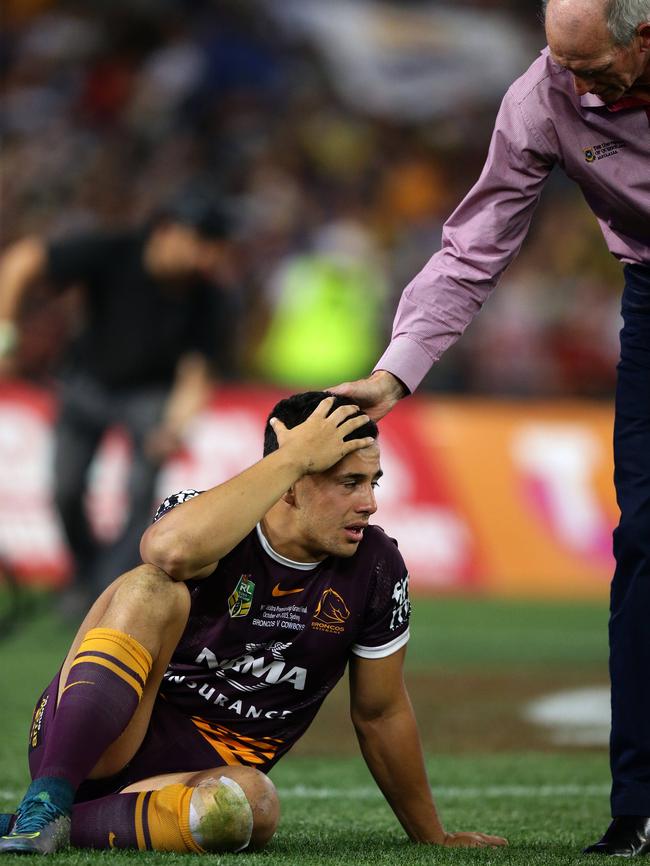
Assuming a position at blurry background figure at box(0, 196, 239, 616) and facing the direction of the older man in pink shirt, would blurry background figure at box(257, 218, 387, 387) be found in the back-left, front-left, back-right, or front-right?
back-left

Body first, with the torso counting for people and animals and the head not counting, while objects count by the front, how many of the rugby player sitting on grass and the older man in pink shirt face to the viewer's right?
0

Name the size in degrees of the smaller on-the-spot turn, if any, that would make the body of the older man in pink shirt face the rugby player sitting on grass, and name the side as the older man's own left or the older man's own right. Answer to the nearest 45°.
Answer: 0° — they already face them

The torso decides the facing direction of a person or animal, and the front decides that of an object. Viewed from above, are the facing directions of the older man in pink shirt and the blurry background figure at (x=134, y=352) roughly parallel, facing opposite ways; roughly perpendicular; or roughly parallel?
roughly perpendicular

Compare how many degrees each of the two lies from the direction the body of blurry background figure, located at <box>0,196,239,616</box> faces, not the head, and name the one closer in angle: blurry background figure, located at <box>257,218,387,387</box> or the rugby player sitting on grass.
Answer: the rugby player sitting on grass

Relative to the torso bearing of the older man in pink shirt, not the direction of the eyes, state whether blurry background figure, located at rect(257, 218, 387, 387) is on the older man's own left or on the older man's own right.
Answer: on the older man's own right

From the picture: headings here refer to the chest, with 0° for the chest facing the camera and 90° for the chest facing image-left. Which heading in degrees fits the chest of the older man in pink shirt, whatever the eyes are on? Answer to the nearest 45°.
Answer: approximately 45°

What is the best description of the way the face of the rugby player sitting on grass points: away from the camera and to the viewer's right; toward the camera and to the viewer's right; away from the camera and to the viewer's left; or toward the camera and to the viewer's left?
toward the camera and to the viewer's right

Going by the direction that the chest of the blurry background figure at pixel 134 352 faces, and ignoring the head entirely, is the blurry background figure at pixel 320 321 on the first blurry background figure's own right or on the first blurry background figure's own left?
on the first blurry background figure's own left

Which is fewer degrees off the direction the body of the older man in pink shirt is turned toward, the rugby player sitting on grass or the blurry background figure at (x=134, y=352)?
the rugby player sitting on grass

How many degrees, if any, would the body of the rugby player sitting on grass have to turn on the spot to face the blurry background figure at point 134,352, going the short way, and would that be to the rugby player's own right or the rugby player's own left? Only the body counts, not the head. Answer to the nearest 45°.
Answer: approximately 180°

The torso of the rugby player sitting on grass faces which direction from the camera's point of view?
toward the camera

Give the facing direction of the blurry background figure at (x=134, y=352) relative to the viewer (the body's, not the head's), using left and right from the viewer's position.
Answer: facing the viewer and to the right of the viewer

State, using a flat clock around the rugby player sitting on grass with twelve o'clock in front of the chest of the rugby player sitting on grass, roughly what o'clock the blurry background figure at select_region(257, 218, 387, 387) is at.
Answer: The blurry background figure is roughly at 6 o'clock from the rugby player sitting on grass.

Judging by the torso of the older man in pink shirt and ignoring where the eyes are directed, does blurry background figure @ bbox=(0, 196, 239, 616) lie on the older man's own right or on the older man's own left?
on the older man's own right
